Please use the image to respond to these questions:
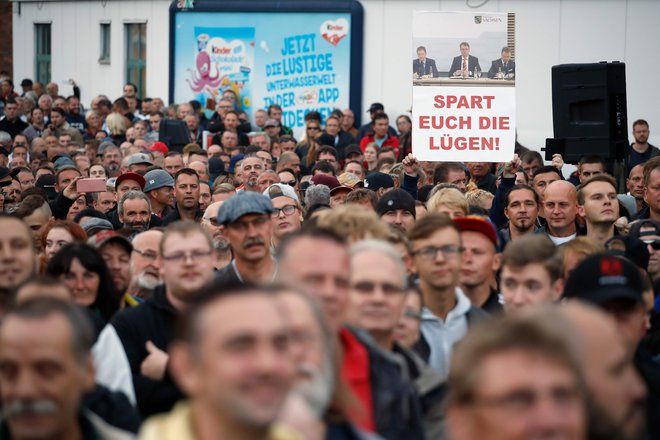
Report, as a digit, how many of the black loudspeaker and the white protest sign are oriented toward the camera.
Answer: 1

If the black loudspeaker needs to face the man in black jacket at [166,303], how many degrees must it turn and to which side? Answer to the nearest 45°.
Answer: approximately 135° to its left

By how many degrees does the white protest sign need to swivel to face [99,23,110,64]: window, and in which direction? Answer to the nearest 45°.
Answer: approximately 135° to its right

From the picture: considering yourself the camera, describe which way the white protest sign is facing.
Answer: facing the viewer

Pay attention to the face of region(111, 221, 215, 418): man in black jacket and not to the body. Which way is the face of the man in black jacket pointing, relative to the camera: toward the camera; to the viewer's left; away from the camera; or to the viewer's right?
toward the camera

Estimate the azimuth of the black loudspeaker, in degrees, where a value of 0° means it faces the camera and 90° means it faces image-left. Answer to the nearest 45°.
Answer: approximately 135°

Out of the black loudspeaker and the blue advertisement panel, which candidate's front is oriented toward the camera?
the blue advertisement panel

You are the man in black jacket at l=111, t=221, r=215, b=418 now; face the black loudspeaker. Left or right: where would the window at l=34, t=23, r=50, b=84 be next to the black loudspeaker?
left

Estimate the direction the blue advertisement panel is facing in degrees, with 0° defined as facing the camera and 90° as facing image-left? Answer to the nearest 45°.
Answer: approximately 0°

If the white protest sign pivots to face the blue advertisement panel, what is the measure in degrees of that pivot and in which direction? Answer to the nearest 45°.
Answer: approximately 180°

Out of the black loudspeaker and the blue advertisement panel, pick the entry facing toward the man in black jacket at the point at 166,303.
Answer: the blue advertisement panel

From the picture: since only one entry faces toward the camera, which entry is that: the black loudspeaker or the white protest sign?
the white protest sign

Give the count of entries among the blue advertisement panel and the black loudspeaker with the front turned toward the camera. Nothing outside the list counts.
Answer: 1

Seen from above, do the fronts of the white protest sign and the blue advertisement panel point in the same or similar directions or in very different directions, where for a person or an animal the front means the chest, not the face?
same or similar directions

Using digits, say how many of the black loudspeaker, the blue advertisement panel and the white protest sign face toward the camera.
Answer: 2

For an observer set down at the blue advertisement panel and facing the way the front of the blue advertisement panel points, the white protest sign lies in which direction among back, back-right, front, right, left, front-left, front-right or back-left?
front
